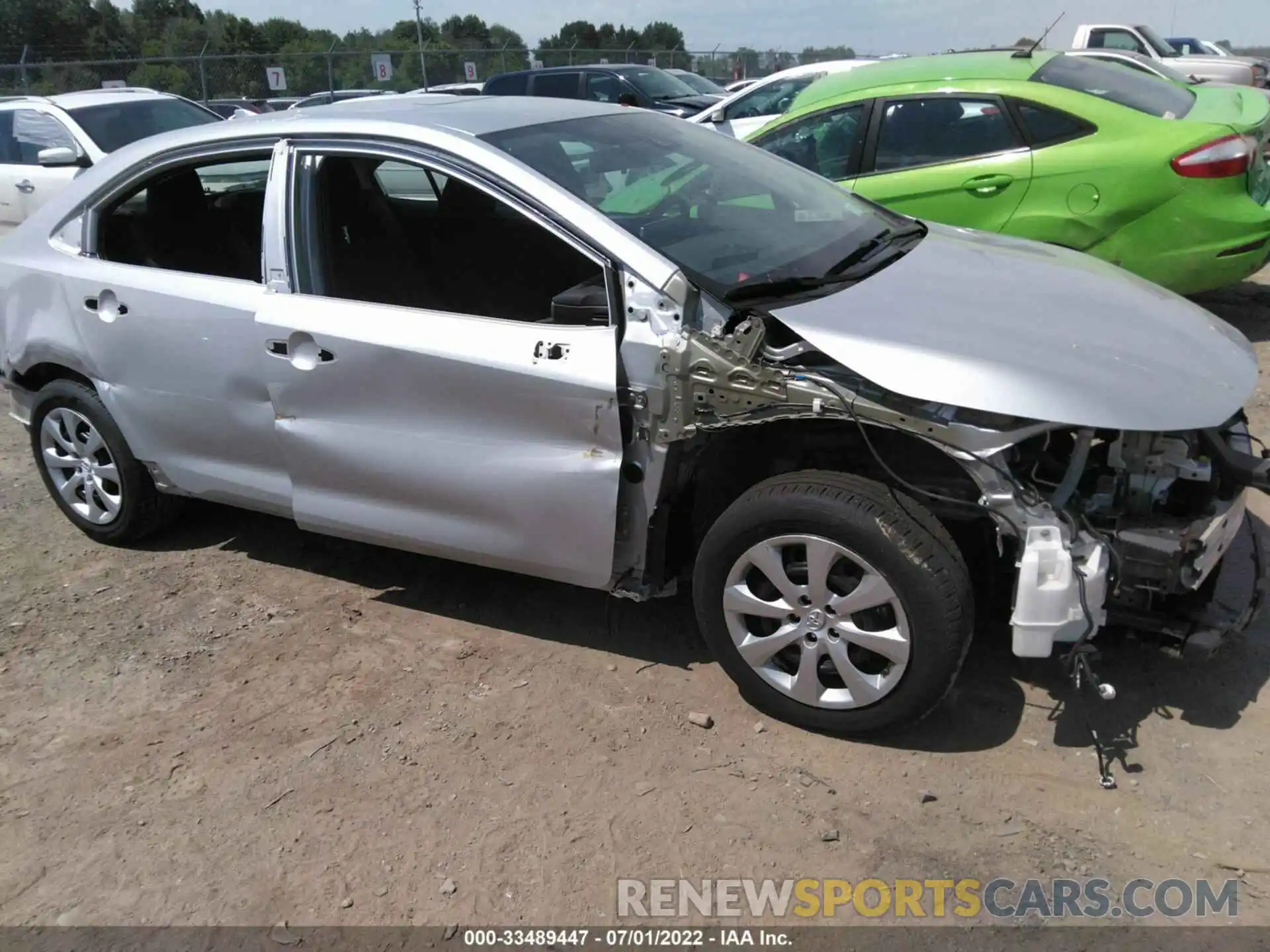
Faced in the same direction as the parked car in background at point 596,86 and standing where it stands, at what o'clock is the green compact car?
The green compact car is roughly at 1 o'clock from the parked car in background.

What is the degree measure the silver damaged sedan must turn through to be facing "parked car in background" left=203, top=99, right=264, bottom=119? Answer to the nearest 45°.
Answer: approximately 180°

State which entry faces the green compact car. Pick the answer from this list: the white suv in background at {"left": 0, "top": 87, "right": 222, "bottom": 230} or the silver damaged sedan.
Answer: the white suv in background

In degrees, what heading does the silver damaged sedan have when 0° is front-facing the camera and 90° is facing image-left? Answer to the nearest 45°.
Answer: approximately 315°

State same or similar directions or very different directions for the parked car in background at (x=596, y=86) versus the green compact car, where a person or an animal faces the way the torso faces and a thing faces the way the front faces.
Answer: very different directions

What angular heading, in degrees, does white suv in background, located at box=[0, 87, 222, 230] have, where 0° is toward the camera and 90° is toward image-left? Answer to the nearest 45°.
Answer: approximately 315°

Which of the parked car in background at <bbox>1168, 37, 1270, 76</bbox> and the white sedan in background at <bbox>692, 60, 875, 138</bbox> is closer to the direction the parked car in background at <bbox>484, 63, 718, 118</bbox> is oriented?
the white sedan in background

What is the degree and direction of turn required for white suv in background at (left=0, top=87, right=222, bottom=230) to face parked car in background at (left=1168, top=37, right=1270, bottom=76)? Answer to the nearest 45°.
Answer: approximately 45° to its left

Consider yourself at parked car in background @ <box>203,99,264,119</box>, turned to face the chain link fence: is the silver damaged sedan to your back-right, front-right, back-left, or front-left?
back-right

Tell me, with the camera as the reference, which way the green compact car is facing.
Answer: facing away from the viewer and to the left of the viewer

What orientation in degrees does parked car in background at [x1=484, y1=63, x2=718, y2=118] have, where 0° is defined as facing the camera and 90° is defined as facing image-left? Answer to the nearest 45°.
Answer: approximately 315°

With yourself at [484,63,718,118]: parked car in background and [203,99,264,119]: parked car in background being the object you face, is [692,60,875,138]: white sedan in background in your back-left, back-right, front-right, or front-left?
back-left
